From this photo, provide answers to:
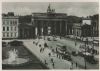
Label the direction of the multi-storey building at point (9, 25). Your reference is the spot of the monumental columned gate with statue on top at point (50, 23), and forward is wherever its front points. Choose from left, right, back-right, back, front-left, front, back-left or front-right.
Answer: right

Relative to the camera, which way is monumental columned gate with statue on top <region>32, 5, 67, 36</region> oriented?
toward the camera
